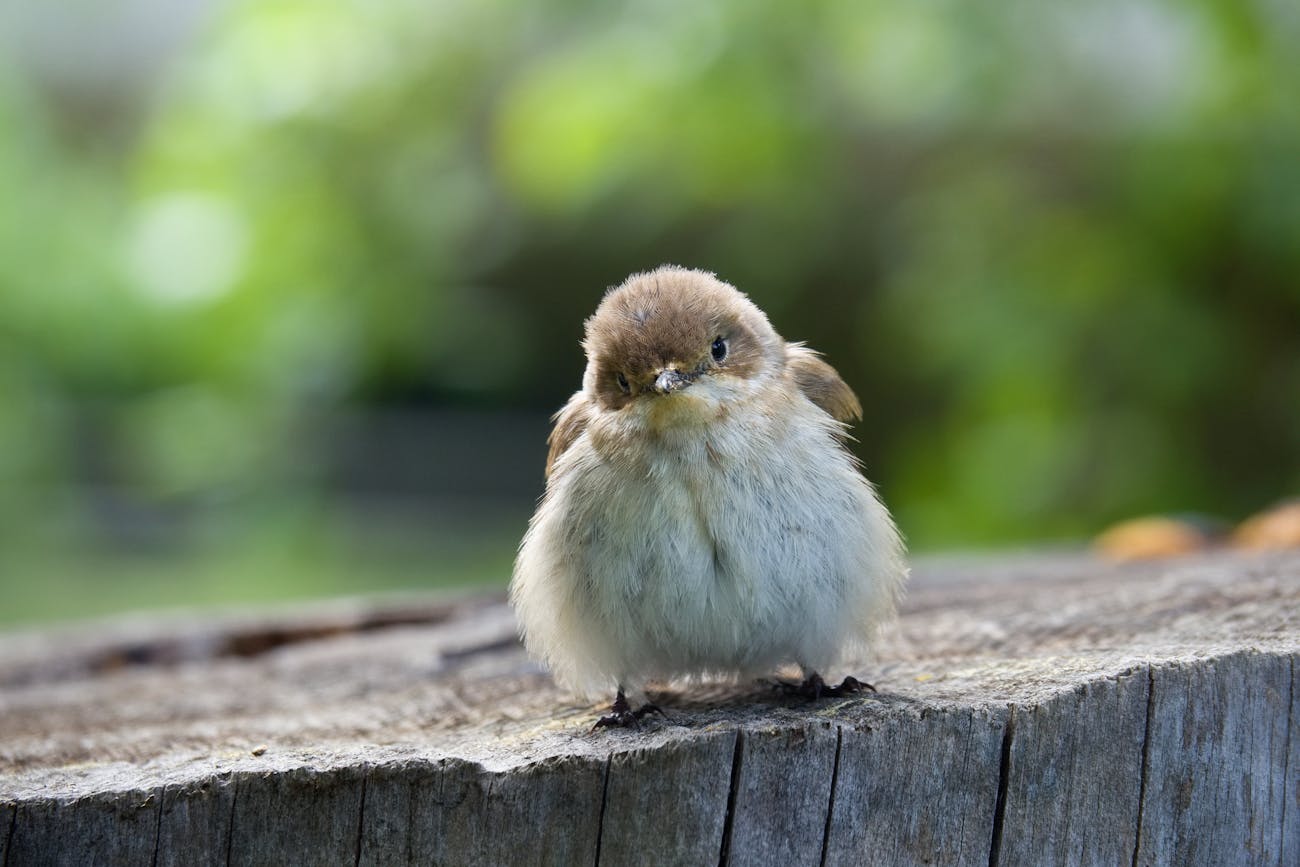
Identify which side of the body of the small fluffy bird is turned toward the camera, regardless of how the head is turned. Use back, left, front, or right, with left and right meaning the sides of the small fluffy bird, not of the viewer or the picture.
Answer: front
